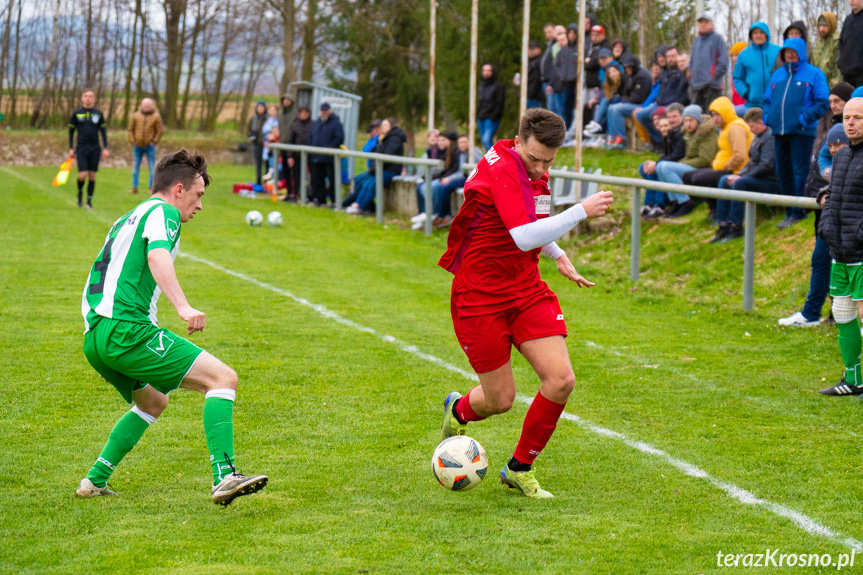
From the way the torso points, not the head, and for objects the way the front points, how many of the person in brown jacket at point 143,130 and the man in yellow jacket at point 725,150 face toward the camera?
1

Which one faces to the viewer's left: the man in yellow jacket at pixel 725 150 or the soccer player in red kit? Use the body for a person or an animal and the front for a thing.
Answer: the man in yellow jacket

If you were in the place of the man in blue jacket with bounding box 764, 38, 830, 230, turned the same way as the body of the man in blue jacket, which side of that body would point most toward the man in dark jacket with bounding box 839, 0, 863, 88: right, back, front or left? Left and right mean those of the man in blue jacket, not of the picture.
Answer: left

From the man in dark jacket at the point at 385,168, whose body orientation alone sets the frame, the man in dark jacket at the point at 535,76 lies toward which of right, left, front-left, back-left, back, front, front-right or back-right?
back-left

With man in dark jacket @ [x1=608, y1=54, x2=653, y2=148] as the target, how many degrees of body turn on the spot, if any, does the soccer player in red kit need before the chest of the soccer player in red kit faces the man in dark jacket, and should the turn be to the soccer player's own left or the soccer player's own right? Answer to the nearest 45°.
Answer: approximately 135° to the soccer player's own left

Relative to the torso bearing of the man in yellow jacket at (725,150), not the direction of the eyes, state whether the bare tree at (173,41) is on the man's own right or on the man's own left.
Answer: on the man's own right

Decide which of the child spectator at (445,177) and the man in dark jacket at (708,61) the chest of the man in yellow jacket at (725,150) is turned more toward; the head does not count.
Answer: the child spectator

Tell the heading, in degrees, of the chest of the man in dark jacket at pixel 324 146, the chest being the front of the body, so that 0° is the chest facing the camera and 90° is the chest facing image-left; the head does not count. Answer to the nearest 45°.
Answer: approximately 45°
